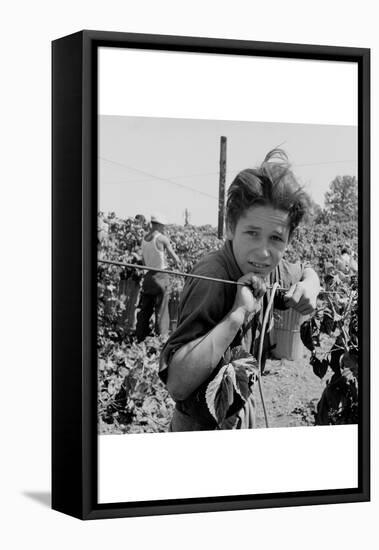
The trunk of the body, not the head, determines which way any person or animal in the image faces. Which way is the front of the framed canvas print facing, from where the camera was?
facing the viewer and to the right of the viewer
